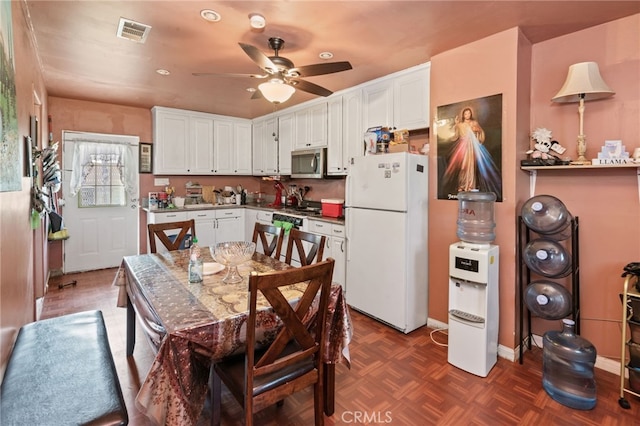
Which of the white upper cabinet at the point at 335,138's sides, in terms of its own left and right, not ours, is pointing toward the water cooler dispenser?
left

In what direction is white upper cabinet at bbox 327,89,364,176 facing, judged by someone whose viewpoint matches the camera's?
facing the viewer and to the left of the viewer

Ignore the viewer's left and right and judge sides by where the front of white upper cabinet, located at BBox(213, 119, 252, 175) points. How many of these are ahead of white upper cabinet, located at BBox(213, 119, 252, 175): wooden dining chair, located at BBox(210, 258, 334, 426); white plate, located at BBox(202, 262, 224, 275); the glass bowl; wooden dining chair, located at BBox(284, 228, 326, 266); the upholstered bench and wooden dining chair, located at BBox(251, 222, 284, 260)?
6

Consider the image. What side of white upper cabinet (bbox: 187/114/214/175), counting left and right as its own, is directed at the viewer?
front

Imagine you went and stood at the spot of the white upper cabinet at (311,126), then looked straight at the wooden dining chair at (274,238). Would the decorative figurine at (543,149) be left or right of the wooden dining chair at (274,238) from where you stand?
left

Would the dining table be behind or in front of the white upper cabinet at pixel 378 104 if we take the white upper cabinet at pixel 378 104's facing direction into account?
in front

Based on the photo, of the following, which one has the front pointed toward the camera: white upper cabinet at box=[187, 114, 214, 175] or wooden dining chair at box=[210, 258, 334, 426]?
the white upper cabinet

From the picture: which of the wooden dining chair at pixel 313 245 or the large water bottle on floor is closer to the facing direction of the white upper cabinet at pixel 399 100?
the wooden dining chair

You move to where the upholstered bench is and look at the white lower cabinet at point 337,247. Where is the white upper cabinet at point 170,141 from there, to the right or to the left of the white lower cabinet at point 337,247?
left

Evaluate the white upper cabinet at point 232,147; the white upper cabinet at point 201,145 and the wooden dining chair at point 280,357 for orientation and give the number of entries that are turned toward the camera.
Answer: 2

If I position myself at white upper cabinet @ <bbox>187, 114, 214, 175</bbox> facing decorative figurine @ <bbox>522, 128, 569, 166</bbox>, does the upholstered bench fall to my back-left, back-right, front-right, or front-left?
front-right

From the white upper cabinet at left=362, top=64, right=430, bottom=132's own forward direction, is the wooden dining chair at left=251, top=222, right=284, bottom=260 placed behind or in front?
in front

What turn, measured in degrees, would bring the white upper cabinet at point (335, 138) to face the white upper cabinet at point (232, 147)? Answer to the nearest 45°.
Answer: approximately 90° to its right
